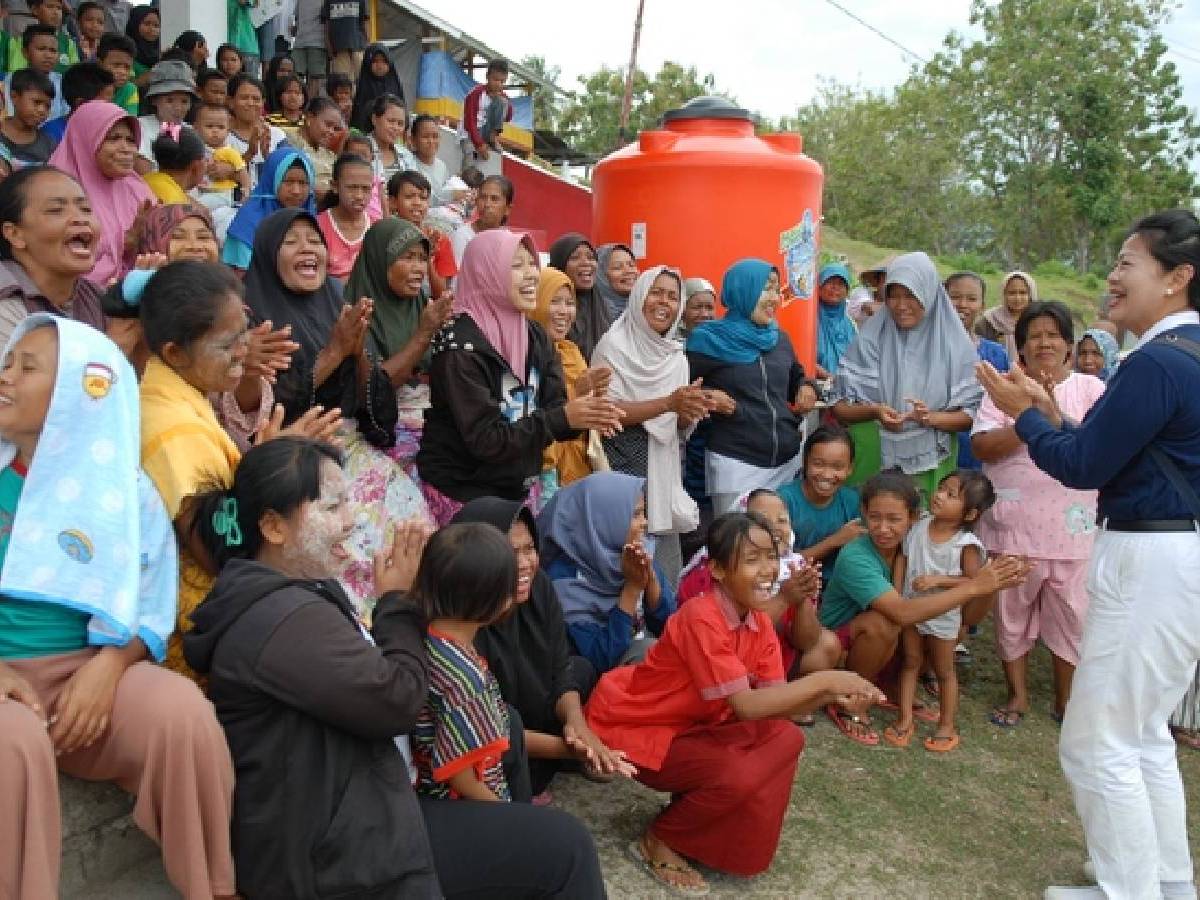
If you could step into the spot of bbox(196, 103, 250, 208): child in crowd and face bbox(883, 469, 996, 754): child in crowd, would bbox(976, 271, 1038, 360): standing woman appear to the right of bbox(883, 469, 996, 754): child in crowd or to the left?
left

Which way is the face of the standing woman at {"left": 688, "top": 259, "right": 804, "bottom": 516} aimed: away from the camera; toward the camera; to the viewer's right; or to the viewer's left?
to the viewer's right

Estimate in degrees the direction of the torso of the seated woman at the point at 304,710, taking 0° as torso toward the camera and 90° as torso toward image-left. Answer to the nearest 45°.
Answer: approximately 270°

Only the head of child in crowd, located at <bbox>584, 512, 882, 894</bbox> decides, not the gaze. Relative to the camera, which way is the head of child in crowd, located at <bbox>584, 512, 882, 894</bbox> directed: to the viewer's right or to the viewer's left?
to the viewer's right

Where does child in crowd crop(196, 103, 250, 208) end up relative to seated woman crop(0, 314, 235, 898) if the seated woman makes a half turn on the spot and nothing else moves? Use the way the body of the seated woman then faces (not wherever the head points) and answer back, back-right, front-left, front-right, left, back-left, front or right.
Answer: front-left

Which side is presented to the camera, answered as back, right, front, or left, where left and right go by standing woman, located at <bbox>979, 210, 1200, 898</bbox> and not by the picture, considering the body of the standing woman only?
left

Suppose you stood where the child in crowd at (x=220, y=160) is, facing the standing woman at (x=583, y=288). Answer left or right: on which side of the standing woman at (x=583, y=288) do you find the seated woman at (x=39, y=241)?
right

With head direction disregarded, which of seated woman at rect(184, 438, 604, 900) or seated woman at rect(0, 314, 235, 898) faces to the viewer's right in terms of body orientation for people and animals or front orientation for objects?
seated woman at rect(184, 438, 604, 900)

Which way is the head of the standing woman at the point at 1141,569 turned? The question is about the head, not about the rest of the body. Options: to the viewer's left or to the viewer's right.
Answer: to the viewer's left
